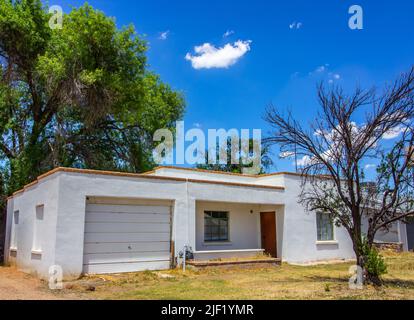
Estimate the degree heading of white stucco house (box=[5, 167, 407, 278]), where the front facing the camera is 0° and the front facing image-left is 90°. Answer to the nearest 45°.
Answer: approximately 315°
